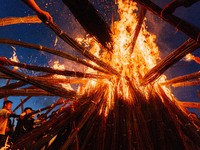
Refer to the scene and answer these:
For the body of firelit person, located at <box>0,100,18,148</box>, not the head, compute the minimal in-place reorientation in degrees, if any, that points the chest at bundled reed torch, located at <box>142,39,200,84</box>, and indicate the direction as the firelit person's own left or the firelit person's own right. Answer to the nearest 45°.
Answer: approximately 45° to the firelit person's own right

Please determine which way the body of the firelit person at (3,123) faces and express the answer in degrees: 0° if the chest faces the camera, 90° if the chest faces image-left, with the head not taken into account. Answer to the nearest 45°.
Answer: approximately 270°

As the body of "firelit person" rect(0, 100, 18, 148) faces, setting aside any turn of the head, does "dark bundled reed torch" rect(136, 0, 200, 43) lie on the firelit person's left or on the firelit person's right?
on the firelit person's right
